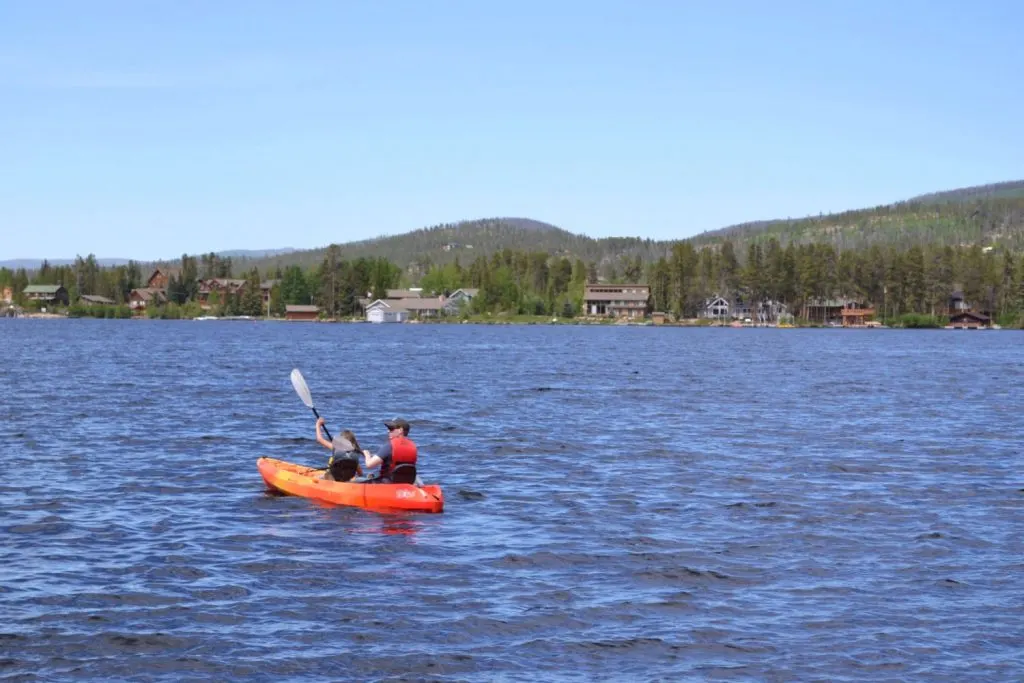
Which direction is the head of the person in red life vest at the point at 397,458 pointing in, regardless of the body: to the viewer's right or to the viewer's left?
to the viewer's left

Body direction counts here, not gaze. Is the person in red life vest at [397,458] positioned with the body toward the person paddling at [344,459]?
yes

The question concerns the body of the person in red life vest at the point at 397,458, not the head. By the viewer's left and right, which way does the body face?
facing away from the viewer and to the left of the viewer
